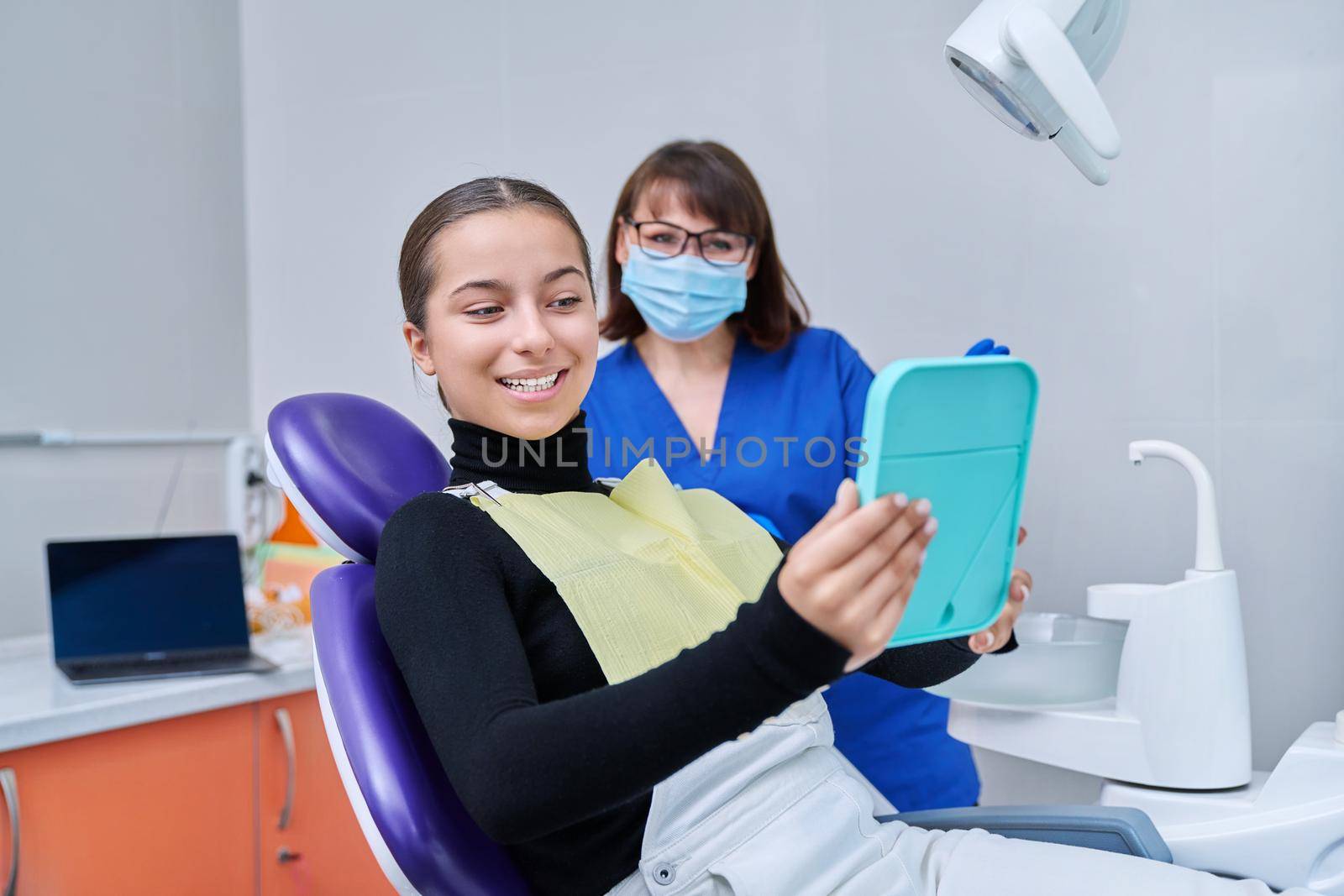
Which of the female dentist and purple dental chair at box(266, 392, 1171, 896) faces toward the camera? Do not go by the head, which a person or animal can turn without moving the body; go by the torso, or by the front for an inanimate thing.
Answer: the female dentist

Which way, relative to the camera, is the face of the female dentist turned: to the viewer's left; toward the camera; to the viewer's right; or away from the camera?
toward the camera

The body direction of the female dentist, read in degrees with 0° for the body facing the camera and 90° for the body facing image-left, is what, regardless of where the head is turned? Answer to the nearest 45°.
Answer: approximately 0°

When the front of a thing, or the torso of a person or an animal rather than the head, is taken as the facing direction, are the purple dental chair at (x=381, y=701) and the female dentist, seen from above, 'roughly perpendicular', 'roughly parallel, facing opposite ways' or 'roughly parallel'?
roughly perpendicular

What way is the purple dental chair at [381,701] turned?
to the viewer's right

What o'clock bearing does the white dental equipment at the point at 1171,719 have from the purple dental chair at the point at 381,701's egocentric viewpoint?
The white dental equipment is roughly at 11 o'clock from the purple dental chair.

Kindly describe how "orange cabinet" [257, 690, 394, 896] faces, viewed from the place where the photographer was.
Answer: facing the viewer and to the right of the viewer

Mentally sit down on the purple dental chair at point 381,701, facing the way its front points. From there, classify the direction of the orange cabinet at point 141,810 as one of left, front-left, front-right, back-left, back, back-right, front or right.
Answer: back-left

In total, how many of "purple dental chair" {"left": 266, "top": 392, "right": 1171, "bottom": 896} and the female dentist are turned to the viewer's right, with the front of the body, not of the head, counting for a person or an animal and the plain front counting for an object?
1
